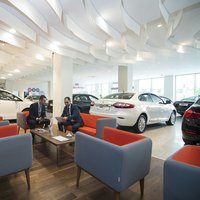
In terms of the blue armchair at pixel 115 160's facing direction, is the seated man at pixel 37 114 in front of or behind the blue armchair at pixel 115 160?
in front

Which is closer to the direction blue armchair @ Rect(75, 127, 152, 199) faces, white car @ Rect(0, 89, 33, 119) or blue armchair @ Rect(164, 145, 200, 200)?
the white car

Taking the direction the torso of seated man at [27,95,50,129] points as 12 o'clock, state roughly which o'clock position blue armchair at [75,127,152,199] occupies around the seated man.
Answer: The blue armchair is roughly at 1 o'clock from the seated man.

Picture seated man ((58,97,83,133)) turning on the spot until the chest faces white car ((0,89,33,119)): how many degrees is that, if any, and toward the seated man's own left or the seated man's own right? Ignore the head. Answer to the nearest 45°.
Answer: approximately 90° to the seated man's own right

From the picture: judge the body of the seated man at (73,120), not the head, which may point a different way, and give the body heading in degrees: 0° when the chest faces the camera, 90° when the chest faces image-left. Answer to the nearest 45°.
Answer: approximately 45°

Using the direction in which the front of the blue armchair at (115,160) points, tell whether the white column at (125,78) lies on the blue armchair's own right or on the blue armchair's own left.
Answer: on the blue armchair's own right
